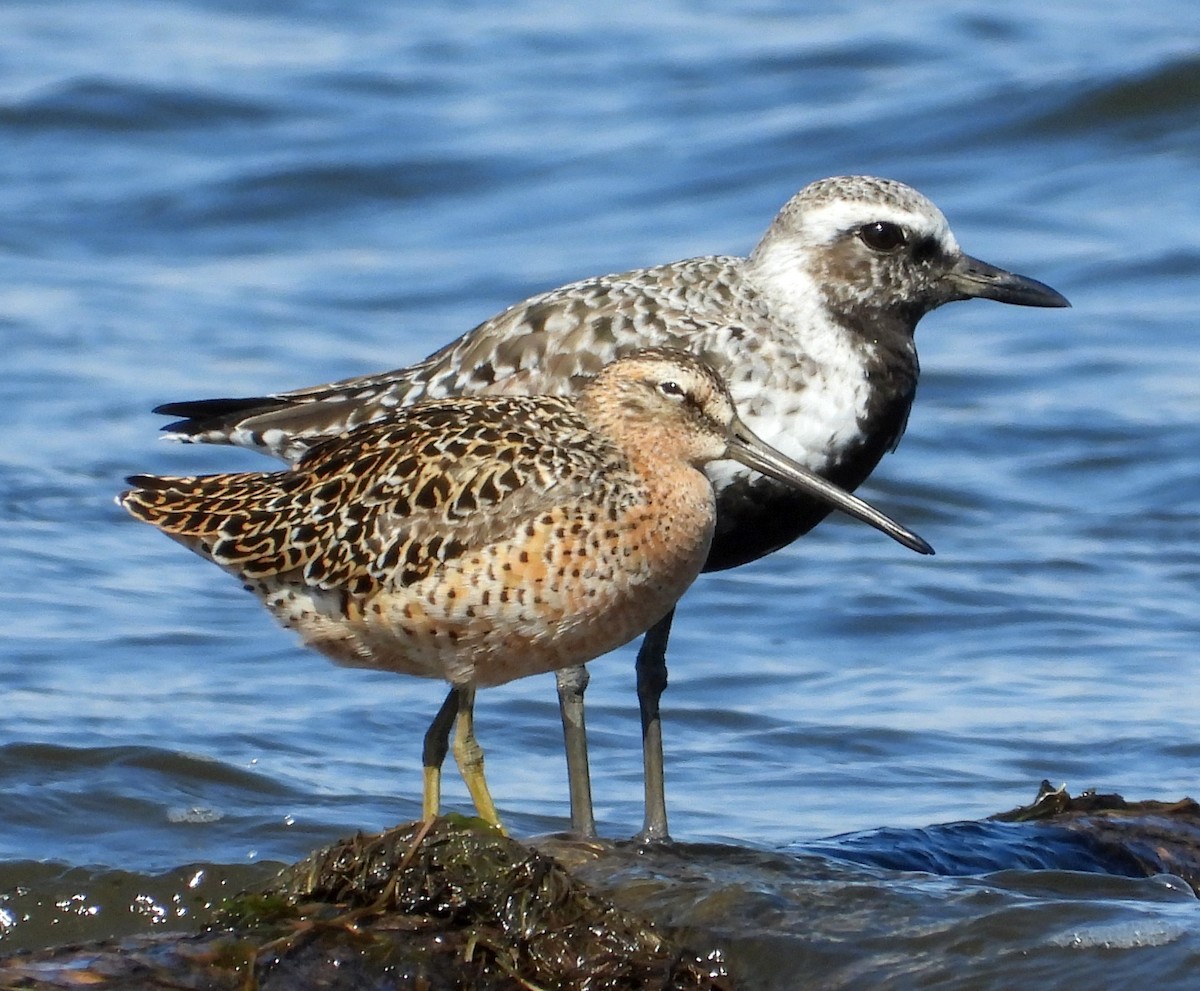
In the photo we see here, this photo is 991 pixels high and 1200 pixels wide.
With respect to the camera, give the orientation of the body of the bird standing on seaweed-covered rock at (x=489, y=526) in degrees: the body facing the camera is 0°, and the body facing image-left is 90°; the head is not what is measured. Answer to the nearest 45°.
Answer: approximately 270°

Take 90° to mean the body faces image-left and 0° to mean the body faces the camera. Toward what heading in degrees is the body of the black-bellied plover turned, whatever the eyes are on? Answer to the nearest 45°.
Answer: approximately 270°

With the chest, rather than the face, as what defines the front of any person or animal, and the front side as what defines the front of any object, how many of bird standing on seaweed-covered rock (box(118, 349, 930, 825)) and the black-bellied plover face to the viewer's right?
2

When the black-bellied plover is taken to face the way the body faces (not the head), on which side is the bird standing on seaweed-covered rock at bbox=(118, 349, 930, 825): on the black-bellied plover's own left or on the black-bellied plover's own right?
on the black-bellied plover's own right

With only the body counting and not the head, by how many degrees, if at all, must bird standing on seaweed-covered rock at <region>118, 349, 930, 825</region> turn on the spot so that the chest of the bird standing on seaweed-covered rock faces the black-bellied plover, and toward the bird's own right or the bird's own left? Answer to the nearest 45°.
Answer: approximately 45° to the bird's own left

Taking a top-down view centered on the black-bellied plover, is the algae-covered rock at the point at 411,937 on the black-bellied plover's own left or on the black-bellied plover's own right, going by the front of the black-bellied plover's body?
on the black-bellied plover's own right
